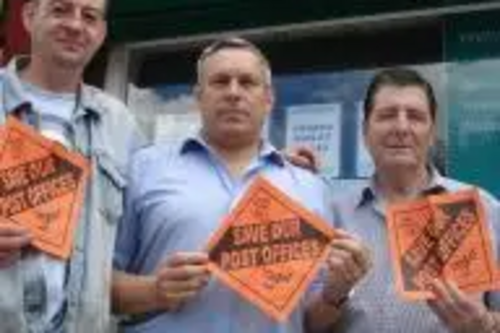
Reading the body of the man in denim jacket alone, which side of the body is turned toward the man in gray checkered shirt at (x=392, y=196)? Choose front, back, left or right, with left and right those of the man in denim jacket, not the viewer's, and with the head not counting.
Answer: left

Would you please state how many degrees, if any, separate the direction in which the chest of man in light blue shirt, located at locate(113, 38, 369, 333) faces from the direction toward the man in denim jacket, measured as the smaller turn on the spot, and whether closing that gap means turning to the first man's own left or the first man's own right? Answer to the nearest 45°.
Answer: approximately 90° to the first man's own right

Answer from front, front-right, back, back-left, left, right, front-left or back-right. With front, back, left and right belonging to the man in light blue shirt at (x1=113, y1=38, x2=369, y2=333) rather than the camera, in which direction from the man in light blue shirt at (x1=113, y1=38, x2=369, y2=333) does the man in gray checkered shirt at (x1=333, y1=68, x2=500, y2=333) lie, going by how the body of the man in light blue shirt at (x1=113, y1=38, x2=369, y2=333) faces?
left

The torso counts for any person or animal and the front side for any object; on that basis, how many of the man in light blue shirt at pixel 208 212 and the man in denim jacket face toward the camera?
2

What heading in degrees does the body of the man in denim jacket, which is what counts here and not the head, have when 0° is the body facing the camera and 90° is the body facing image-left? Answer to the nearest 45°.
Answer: approximately 0°
